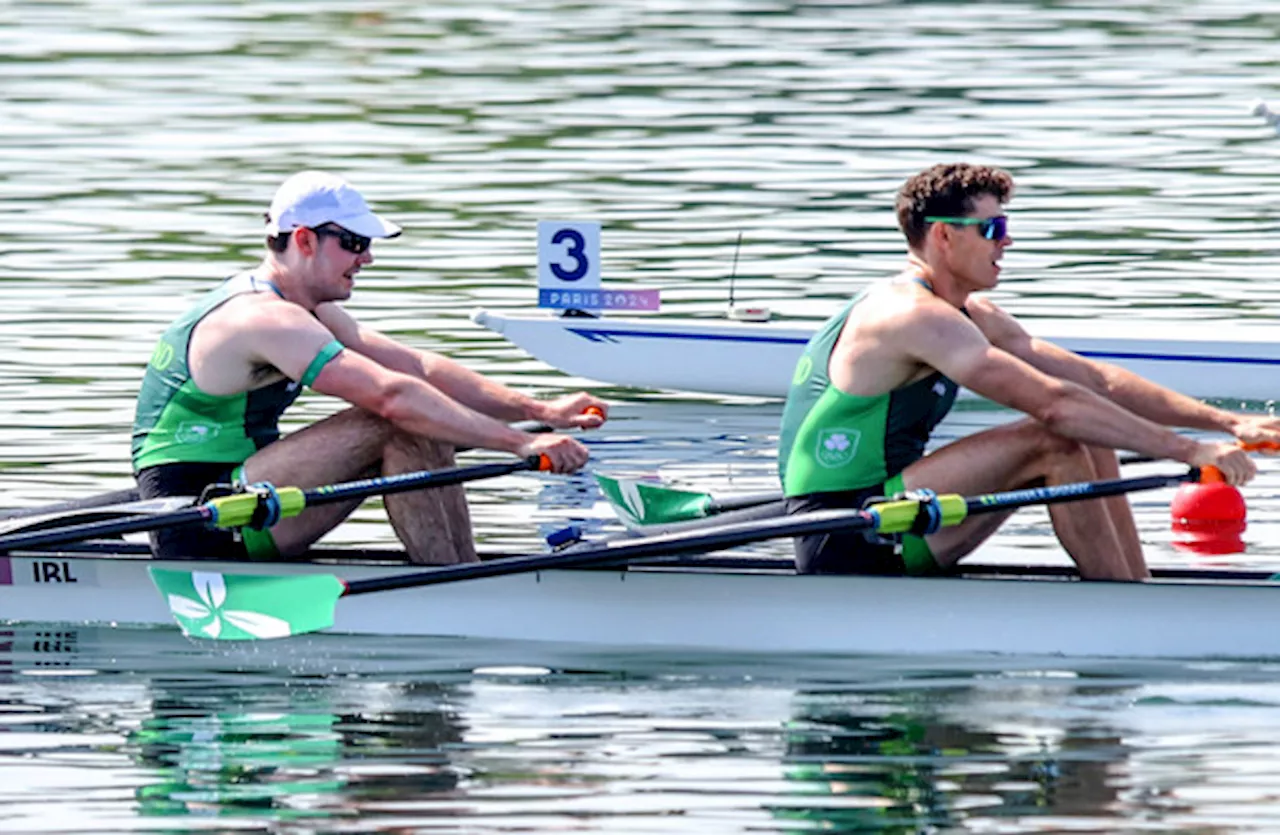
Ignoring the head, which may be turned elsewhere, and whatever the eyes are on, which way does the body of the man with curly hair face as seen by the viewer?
to the viewer's right

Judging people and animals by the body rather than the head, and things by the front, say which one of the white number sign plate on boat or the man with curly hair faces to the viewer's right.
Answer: the man with curly hair

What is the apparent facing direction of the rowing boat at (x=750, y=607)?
to the viewer's left

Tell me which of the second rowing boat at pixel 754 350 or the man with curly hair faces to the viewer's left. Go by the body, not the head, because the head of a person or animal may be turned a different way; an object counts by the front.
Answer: the second rowing boat

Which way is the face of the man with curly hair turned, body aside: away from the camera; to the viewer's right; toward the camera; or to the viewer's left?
to the viewer's right

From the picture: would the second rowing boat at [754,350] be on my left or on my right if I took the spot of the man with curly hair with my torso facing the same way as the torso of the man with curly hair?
on my left

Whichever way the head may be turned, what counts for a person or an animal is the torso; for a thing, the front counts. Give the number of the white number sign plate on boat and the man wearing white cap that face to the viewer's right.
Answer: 1

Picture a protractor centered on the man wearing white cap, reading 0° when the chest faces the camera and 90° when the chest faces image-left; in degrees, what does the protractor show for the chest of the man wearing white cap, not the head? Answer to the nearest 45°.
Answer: approximately 270°

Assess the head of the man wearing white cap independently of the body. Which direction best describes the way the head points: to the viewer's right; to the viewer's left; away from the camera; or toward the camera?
to the viewer's right

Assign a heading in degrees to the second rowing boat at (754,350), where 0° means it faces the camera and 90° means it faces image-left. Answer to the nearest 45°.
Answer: approximately 90°

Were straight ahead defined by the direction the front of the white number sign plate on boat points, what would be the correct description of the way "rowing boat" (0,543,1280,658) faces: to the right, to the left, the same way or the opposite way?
to the right
